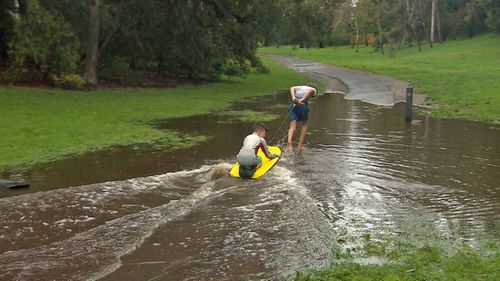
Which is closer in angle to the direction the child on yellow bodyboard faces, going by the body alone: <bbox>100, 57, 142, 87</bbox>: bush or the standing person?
the standing person

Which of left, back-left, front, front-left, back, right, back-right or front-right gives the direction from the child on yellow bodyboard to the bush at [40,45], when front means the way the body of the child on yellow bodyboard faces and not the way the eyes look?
left

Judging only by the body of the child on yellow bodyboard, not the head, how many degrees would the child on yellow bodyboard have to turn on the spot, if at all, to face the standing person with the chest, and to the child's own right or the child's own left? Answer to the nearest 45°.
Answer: approximately 45° to the child's own left

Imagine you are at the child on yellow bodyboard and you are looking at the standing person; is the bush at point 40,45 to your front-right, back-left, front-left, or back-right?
front-left

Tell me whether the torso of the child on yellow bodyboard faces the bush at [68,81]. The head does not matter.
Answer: no

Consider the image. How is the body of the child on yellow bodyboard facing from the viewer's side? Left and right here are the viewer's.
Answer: facing away from the viewer and to the right of the viewer

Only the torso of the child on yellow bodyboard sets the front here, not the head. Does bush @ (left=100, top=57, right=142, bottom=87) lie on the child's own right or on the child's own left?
on the child's own left
